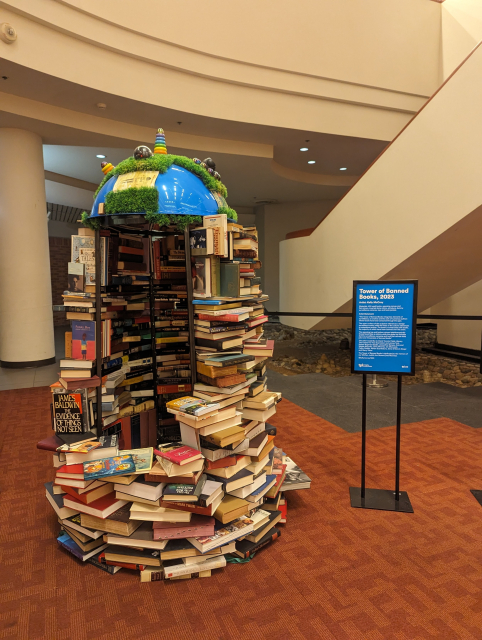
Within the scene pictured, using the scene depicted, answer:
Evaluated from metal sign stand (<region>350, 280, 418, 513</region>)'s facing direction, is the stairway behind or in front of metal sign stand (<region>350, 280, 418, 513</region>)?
behind

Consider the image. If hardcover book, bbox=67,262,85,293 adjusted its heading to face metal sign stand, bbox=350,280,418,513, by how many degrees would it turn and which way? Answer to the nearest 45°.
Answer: approximately 90° to its left

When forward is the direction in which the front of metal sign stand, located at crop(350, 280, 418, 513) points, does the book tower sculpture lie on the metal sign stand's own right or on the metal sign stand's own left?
on the metal sign stand's own right

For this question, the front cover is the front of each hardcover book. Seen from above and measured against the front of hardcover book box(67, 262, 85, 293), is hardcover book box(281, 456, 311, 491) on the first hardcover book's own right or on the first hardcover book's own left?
on the first hardcover book's own left

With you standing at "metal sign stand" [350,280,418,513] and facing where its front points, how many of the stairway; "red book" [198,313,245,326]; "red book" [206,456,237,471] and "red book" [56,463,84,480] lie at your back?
1

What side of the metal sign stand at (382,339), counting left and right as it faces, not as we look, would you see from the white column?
right

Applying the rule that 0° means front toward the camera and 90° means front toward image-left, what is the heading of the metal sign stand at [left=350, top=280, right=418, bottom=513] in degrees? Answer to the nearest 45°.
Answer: approximately 0°

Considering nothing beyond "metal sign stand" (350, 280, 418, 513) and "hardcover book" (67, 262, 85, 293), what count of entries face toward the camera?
2

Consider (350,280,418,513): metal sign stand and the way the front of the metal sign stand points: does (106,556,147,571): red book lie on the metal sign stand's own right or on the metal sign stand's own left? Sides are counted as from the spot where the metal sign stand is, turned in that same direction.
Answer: on the metal sign stand's own right
